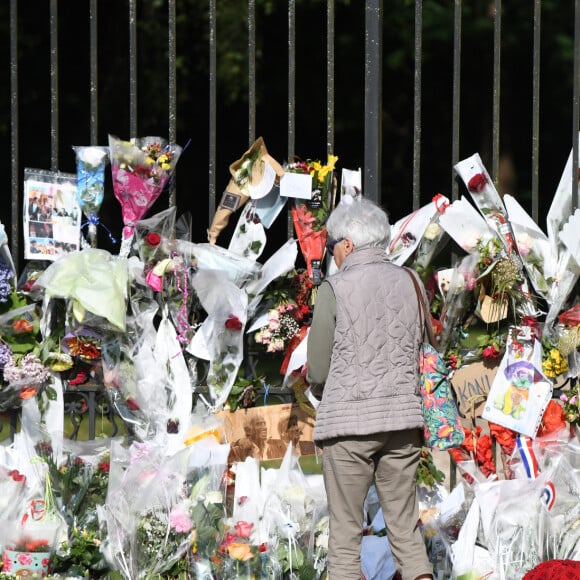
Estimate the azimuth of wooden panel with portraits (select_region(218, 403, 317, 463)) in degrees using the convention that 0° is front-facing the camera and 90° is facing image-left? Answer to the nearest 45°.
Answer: approximately 0°

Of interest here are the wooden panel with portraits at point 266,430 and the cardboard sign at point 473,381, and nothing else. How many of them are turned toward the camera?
2

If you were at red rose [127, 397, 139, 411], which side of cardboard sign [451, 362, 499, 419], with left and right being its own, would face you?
right

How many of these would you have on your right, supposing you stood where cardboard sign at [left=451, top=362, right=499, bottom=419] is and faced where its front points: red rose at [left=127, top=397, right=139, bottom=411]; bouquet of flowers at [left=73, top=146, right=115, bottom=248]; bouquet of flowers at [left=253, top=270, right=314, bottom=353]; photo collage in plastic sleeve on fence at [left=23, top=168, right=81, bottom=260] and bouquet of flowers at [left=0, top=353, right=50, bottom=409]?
5

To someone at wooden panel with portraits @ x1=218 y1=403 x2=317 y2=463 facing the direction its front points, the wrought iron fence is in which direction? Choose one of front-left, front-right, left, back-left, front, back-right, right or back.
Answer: back

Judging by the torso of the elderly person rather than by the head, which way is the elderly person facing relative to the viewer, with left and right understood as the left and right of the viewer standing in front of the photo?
facing away from the viewer and to the left of the viewer

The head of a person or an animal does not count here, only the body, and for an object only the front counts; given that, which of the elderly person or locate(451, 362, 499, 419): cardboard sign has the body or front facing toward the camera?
the cardboard sign

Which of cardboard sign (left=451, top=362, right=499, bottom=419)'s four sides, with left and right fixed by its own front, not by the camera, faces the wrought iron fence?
back

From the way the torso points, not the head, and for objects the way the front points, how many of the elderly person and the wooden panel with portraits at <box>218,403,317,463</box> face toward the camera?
1

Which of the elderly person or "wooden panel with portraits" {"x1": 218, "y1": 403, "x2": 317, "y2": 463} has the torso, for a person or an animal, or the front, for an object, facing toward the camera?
the wooden panel with portraits

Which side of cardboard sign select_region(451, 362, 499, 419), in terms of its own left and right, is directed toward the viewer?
front

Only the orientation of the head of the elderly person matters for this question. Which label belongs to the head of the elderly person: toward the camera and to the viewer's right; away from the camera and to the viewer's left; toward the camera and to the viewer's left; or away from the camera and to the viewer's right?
away from the camera and to the viewer's left

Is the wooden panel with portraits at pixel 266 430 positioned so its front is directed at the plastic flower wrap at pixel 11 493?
no
